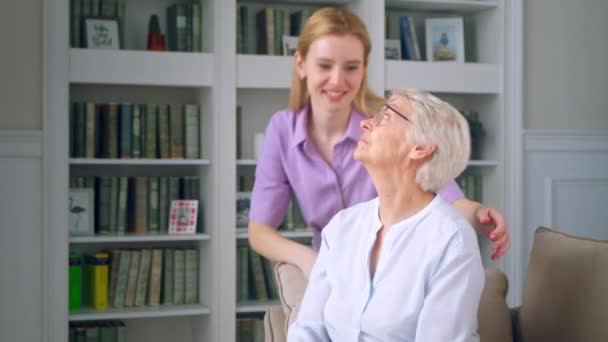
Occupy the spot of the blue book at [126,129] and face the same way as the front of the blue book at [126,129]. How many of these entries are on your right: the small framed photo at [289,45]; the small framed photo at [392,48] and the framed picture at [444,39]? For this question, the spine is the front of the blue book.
0

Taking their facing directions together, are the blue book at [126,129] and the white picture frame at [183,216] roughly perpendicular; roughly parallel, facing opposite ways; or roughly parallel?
roughly parallel

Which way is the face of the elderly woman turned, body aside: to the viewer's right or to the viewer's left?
to the viewer's left

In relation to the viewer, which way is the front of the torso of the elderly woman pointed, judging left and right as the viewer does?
facing the viewer and to the left of the viewer

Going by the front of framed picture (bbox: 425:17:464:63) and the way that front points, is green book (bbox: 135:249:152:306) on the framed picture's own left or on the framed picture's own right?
on the framed picture's own right

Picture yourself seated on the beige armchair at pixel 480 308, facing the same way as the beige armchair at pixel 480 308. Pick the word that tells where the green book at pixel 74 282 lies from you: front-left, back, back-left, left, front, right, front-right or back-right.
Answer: back-right

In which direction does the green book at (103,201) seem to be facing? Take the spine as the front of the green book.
toward the camera

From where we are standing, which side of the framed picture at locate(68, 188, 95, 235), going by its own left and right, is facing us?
front

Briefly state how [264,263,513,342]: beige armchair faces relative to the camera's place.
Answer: facing the viewer

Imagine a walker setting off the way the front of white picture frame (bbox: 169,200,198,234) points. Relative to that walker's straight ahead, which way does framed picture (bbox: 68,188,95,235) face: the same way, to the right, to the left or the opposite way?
the same way

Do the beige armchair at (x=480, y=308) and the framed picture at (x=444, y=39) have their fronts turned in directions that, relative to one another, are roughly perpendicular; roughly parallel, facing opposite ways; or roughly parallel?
roughly parallel

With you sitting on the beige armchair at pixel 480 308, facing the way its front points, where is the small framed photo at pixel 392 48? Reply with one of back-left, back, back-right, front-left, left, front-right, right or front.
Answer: back

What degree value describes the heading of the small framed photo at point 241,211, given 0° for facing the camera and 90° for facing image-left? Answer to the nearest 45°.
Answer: approximately 0°

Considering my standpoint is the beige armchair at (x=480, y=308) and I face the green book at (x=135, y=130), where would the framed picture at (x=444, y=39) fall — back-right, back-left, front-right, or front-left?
front-right

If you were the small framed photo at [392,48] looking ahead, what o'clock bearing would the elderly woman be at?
The elderly woman is roughly at 12 o'clock from the small framed photo.

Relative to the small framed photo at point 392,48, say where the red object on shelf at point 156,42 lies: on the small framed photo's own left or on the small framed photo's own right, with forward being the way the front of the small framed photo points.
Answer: on the small framed photo's own right

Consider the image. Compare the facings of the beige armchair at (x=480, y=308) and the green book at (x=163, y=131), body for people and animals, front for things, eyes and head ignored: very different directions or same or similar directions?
same or similar directions

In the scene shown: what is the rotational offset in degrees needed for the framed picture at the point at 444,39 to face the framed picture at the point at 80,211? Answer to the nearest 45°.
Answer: approximately 45° to its right
